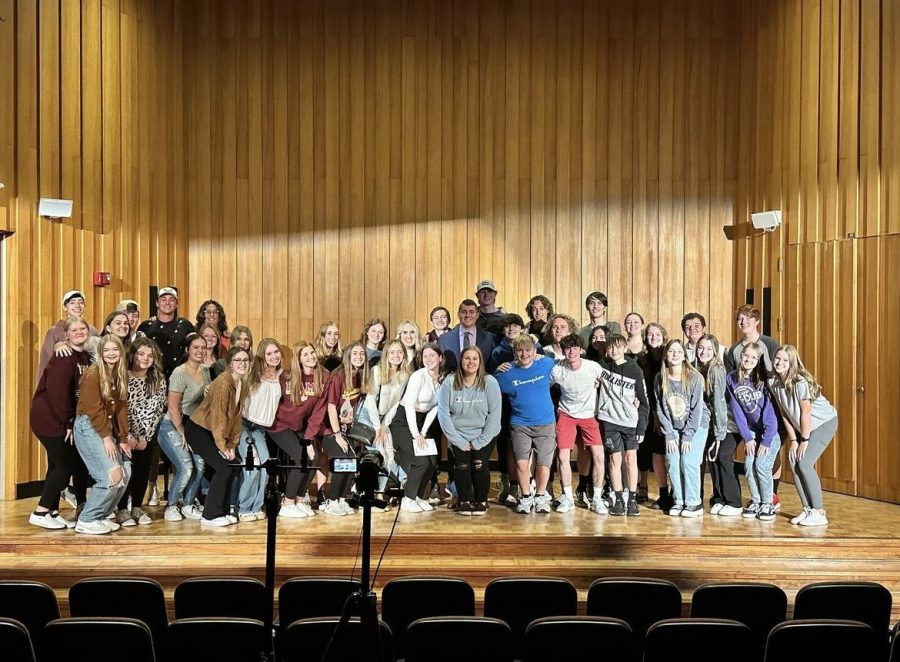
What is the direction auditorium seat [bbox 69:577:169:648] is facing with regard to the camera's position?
facing away from the viewer

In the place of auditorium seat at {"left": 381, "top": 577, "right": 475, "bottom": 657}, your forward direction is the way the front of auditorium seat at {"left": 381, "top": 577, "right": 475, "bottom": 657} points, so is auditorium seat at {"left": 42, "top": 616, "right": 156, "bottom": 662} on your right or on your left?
on your left

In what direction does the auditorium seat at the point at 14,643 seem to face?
away from the camera

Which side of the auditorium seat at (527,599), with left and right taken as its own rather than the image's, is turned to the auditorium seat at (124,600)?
left

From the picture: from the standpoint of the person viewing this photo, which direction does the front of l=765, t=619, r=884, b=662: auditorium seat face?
facing away from the viewer

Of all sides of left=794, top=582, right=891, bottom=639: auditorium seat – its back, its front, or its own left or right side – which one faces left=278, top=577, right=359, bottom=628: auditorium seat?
left

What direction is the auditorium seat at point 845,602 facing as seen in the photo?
away from the camera

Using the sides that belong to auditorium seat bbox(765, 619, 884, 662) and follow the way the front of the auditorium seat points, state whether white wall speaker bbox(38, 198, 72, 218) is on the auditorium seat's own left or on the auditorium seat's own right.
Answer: on the auditorium seat's own left

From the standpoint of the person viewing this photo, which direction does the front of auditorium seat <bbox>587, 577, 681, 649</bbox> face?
facing away from the viewer

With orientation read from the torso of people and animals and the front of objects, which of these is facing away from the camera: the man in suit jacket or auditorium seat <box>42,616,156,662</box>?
the auditorium seat

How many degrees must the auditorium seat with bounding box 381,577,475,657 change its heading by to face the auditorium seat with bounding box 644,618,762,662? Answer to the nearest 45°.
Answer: approximately 135° to its right

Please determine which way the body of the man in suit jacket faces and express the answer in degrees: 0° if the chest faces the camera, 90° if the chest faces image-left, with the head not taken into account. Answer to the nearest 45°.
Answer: approximately 0°

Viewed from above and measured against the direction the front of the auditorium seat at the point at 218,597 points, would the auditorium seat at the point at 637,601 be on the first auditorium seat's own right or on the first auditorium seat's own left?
on the first auditorium seat's own right

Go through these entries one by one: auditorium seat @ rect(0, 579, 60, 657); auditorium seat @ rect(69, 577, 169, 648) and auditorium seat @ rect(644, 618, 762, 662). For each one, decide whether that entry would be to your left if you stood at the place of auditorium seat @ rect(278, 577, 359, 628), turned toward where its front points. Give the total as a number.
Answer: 2
